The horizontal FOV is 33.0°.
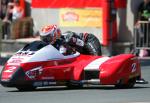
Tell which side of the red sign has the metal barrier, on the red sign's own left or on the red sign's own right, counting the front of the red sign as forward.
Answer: on the red sign's own left

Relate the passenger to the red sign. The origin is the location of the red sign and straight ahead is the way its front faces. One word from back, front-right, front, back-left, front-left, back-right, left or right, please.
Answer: front

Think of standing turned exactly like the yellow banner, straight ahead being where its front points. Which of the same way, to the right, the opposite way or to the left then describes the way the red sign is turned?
the same way

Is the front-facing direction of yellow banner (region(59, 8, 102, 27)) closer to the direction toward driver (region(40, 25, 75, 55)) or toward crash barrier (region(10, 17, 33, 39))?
the driver

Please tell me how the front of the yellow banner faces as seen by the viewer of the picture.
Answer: facing the viewer

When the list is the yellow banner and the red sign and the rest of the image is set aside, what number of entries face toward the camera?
2

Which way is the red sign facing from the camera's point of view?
toward the camera
